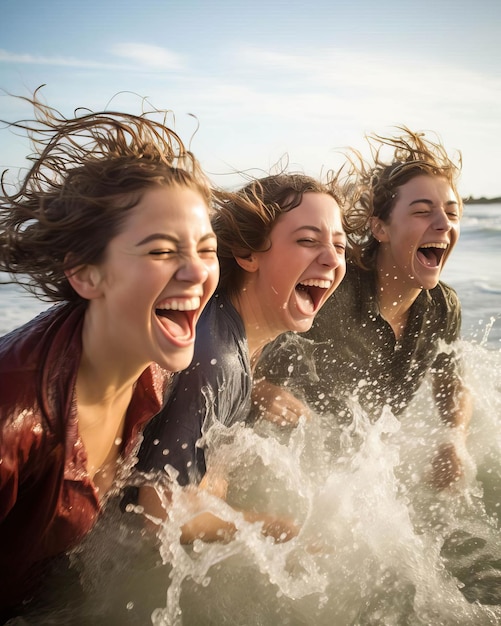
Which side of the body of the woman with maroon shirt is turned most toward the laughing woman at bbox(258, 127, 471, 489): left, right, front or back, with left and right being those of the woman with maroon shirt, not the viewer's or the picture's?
left

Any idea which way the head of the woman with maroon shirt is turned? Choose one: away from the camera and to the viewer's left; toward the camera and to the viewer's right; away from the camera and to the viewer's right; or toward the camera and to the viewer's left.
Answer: toward the camera and to the viewer's right

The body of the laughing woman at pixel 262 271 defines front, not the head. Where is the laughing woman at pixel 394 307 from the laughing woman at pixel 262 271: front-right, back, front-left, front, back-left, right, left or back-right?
left

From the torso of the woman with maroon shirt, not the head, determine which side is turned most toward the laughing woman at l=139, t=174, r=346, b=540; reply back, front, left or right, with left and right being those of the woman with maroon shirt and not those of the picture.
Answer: left

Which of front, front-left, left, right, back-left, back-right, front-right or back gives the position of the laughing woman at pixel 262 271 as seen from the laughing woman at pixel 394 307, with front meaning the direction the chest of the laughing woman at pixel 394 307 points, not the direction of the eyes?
right

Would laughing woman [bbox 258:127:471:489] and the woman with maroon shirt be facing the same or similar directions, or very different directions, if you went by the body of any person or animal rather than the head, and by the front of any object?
same or similar directions

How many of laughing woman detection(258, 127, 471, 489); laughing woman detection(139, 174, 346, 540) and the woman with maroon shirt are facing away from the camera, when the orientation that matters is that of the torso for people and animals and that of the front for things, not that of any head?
0

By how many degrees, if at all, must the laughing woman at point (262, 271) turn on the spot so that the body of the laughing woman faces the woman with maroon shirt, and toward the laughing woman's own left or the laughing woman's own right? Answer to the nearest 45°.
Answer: approximately 90° to the laughing woman's own right

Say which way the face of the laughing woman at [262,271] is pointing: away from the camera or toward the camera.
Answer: toward the camera

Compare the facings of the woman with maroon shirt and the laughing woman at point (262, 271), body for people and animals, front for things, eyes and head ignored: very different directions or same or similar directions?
same or similar directions

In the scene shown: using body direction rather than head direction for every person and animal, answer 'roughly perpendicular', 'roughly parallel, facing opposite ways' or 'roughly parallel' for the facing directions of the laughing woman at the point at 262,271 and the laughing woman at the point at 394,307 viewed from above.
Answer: roughly parallel

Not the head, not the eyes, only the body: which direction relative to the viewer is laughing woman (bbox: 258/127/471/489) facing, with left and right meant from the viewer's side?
facing the viewer and to the right of the viewer
